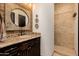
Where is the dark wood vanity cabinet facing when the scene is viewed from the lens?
facing the viewer and to the right of the viewer
